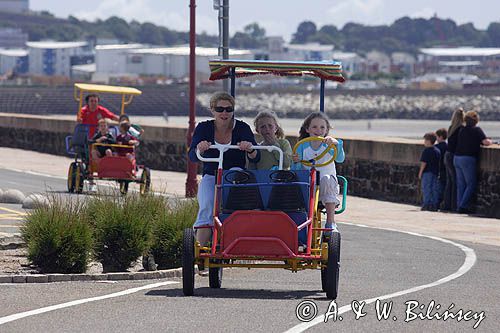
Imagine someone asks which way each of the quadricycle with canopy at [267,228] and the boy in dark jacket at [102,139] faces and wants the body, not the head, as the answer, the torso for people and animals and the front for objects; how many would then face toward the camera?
2

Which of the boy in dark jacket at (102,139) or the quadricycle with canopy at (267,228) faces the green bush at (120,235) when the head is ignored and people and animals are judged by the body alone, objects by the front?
the boy in dark jacket

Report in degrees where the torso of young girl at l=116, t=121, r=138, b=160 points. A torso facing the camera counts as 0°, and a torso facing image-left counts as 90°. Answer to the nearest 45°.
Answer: approximately 315°

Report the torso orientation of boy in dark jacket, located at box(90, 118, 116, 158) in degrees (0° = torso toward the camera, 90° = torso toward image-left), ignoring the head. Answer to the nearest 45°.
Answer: approximately 0°

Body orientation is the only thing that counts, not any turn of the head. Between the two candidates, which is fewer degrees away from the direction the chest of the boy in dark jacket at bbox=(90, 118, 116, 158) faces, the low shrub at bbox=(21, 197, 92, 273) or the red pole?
the low shrub

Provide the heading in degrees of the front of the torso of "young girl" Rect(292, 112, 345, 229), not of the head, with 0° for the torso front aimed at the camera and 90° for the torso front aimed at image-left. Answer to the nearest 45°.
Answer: approximately 0°

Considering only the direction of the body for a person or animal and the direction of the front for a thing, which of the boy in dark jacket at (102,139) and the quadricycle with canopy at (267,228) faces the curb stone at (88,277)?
the boy in dark jacket

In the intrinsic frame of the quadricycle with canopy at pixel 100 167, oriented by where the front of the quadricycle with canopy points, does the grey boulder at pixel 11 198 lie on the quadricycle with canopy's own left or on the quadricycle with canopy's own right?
on the quadricycle with canopy's own right

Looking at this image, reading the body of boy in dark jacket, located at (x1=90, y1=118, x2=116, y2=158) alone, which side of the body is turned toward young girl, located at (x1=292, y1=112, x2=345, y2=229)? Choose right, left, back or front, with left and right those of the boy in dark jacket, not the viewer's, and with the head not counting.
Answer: front
